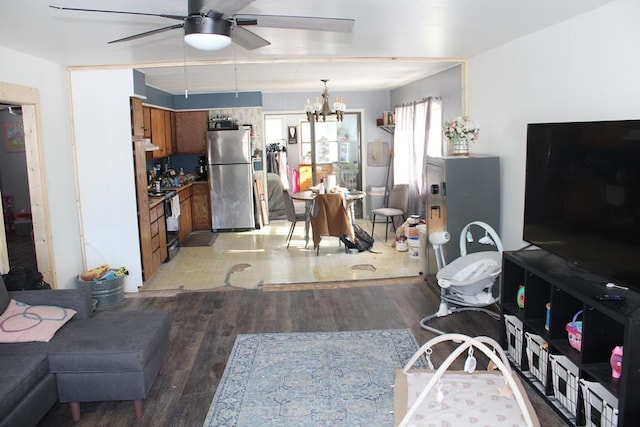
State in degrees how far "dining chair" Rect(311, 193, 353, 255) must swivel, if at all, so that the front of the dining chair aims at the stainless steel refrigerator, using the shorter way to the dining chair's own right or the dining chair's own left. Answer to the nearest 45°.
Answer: approximately 45° to the dining chair's own left

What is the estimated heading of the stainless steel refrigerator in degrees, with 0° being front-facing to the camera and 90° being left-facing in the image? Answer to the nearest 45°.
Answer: approximately 0°

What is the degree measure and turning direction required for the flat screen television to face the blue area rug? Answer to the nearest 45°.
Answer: approximately 45° to its right

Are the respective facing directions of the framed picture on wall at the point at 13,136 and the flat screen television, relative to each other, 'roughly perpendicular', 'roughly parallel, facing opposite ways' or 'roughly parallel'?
roughly perpendicular

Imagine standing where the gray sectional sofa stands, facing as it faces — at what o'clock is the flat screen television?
The flat screen television is roughly at 1 o'clock from the gray sectional sofa.

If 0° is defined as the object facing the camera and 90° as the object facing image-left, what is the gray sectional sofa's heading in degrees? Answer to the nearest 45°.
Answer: approximately 270°

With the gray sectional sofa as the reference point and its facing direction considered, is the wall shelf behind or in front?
in front

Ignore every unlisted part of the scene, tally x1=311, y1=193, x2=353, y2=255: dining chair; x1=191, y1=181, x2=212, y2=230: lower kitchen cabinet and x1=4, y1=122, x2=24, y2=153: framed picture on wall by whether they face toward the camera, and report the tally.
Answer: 2

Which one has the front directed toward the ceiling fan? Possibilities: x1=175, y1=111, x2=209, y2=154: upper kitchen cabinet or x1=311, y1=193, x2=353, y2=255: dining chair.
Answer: the upper kitchen cabinet

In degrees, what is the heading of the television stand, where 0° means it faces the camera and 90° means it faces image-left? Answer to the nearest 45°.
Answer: approximately 45°

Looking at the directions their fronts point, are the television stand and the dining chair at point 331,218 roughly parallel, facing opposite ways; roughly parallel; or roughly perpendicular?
roughly perpendicular

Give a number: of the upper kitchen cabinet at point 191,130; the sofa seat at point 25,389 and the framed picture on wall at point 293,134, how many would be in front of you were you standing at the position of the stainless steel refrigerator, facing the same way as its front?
1

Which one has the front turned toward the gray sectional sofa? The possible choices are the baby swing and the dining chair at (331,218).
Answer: the baby swing

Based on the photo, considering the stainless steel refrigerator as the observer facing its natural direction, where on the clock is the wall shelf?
The wall shelf is roughly at 9 o'clock from the stainless steel refrigerator.

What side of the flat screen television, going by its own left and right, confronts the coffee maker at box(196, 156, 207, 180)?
right

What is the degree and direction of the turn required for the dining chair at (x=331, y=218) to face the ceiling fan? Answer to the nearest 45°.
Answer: approximately 180°
